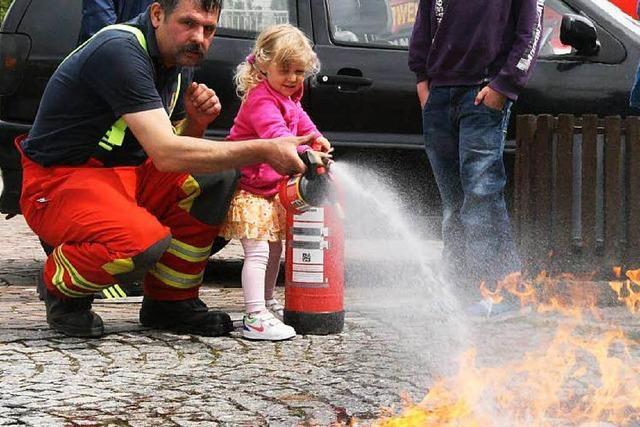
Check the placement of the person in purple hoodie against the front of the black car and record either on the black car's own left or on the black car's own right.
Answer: on the black car's own right

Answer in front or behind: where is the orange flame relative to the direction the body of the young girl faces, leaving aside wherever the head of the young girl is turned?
in front

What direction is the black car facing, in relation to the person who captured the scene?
facing to the right of the viewer

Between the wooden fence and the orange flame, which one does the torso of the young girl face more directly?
the orange flame

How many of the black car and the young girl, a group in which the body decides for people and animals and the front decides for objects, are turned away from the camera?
0

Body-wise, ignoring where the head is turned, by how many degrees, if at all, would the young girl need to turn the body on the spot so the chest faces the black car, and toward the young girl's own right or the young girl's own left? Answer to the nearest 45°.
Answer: approximately 135° to the young girl's own left

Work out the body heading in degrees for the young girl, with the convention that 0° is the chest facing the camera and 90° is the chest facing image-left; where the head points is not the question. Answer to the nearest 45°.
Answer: approximately 315°

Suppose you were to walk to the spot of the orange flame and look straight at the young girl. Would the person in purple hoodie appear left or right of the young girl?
right

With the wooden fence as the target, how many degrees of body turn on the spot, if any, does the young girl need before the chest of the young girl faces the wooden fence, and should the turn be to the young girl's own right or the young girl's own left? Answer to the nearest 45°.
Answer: approximately 90° to the young girl's own left

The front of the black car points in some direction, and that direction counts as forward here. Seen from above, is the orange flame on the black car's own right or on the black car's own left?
on the black car's own right

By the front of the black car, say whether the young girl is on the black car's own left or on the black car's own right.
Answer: on the black car's own right
